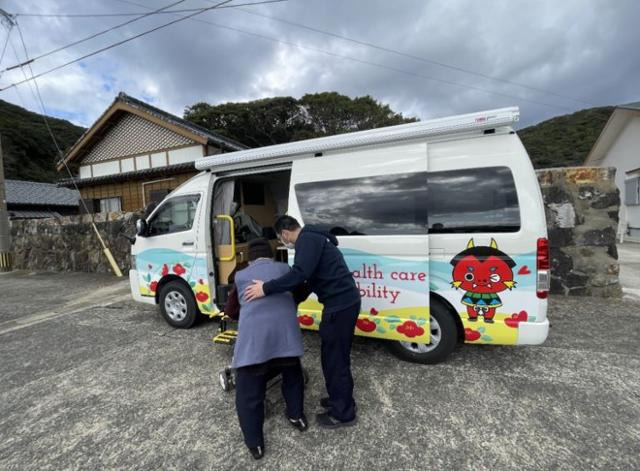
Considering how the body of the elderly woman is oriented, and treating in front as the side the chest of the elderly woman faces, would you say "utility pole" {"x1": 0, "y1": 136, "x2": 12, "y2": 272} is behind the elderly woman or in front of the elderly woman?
in front

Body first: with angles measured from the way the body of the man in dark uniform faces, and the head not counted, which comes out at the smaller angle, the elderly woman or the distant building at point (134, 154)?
the elderly woman

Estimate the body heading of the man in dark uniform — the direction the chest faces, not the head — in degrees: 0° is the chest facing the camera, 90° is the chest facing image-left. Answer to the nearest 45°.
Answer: approximately 90°

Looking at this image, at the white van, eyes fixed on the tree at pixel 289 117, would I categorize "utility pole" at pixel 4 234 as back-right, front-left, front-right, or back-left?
front-left

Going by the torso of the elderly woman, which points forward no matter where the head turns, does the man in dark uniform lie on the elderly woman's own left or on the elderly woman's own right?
on the elderly woman's own right

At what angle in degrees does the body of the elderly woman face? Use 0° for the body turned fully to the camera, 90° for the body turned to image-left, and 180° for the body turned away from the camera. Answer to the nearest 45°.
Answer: approximately 180°

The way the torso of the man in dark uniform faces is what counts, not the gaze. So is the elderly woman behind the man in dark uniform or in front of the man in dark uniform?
in front

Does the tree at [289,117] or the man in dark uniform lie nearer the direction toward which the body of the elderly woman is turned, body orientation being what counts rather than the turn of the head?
the tree

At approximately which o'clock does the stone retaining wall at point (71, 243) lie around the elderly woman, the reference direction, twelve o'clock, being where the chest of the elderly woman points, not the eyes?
The stone retaining wall is roughly at 11 o'clock from the elderly woman.

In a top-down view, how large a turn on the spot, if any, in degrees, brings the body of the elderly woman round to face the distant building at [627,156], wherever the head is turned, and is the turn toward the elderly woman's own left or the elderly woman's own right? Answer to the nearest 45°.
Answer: approximately 45° to the elderly woman's own right

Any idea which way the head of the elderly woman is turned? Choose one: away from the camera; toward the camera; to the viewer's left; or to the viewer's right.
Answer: away from the camera

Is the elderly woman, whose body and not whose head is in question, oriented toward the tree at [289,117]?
yes

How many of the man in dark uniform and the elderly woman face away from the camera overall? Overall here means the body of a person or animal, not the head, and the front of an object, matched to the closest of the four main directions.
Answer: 1

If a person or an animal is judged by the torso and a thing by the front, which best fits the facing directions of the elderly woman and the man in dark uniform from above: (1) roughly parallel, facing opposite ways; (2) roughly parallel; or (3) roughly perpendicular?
roughly perpendicular
